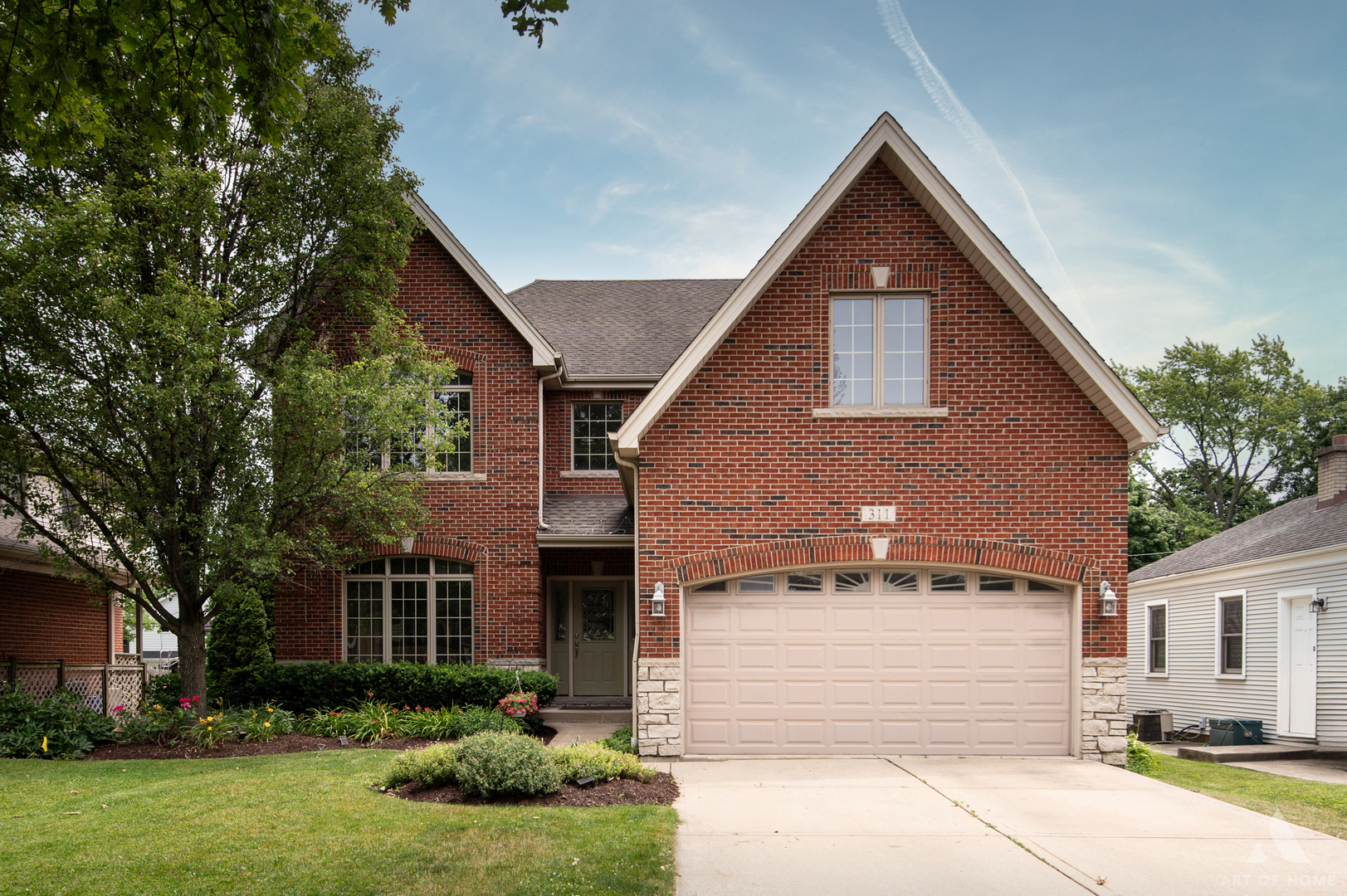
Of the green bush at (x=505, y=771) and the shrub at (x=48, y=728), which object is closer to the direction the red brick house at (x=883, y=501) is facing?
the green bush

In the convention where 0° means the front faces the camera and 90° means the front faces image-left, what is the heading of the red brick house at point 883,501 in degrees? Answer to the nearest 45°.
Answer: approximately 0°
